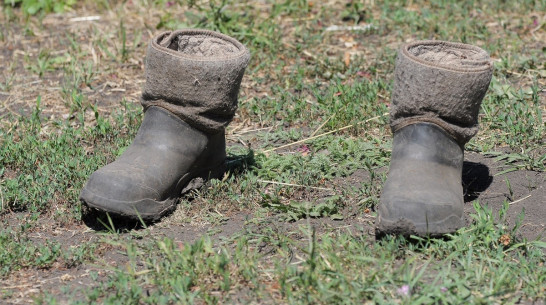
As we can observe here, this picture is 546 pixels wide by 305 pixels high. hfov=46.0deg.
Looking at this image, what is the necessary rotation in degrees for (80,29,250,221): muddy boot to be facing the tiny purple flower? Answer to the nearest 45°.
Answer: approximately 90° to its left

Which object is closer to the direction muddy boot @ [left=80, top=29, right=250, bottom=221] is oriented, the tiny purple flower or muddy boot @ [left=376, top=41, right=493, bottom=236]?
the tiny purple flower

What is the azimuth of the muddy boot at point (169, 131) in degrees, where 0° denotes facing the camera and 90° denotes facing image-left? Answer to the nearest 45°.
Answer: approximately 45°

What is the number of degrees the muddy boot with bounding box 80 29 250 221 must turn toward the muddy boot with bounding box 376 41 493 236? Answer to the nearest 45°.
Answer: approximately 135° to its left
